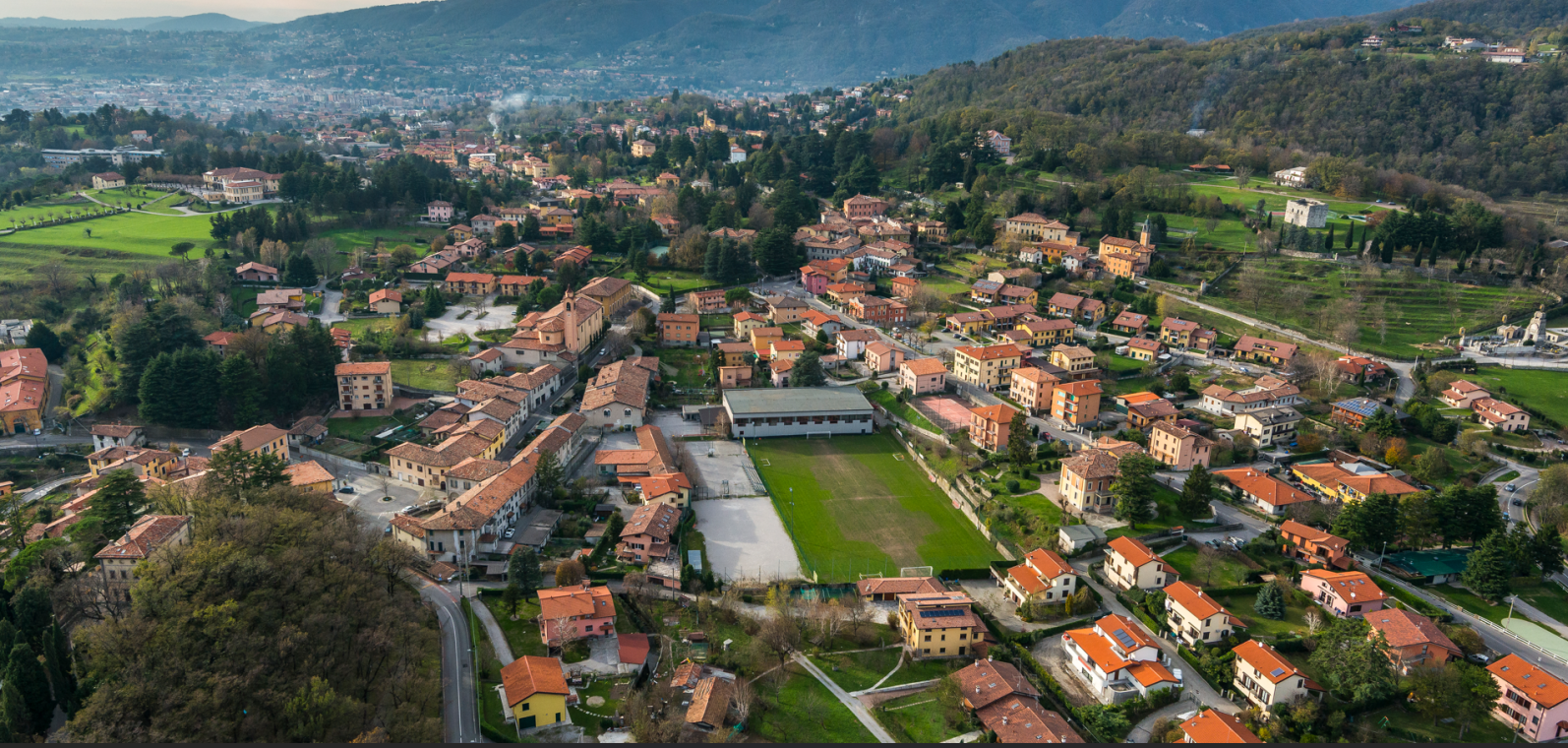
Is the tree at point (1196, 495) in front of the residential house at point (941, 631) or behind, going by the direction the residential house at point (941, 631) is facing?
behind

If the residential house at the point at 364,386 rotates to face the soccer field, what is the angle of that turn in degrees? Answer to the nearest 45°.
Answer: approximately 45° to its left

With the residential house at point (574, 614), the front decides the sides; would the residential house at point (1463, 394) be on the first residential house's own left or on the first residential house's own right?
on the first residential house's own left

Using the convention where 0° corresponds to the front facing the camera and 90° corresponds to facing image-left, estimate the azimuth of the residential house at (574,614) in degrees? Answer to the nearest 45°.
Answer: approximately 0°

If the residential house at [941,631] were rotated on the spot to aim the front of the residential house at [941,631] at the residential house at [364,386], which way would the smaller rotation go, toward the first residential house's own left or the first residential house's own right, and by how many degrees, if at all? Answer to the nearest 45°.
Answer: approximately 135° to the first residential house's own right

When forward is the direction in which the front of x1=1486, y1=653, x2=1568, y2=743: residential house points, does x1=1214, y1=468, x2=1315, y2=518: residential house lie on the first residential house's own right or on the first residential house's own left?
on the first residential house's own right

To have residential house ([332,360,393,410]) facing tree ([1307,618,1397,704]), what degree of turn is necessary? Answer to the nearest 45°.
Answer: approximately 45° to its left

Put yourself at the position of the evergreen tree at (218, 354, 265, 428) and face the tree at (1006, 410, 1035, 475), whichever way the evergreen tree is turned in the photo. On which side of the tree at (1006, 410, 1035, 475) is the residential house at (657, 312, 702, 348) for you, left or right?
left

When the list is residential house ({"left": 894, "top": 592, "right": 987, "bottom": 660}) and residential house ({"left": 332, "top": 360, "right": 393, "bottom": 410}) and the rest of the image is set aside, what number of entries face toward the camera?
2

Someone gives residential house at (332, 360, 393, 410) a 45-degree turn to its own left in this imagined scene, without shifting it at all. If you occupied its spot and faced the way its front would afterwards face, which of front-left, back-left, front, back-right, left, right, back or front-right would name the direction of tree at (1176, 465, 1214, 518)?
front
